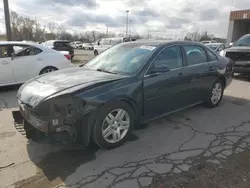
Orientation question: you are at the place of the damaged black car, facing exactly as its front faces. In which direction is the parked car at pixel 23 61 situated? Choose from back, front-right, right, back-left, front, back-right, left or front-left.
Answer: right

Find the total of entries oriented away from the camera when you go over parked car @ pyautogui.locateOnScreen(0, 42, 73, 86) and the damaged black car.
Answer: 0

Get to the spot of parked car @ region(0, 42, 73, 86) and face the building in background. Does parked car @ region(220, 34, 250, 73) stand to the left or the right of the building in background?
right

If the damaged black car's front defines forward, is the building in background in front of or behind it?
behind

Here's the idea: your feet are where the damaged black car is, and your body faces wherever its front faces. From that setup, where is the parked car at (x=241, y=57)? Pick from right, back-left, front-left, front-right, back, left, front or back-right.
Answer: back

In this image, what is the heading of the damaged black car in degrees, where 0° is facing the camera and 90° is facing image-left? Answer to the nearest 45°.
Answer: approximately 45°

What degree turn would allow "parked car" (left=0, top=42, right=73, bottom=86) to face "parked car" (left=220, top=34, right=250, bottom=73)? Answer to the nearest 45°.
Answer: approximately 180°

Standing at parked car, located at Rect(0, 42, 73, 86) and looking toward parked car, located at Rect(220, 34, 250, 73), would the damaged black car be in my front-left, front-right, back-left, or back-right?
front-right

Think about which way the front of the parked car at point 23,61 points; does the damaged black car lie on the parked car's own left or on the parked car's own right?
on the parked car's own left

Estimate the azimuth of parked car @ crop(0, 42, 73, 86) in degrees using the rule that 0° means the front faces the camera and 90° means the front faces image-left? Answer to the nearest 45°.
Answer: approximately 90°

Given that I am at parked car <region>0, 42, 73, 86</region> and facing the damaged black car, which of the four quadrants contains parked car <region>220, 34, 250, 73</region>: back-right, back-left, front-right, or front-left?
front-left

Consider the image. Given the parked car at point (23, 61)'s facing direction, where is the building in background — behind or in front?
behind
